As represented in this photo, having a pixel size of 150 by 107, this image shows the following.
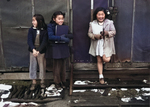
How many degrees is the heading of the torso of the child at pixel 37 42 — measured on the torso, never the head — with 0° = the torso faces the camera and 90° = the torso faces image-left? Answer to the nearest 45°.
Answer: approximately 0°

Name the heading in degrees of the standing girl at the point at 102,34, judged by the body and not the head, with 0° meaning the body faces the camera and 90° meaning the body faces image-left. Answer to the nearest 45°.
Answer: approximately 0°

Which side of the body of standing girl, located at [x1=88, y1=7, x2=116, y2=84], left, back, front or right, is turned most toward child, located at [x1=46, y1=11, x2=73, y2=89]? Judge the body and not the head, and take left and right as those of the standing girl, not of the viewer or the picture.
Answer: right

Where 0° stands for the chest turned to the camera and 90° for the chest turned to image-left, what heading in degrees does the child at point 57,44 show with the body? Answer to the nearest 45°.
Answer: approximately 315°
